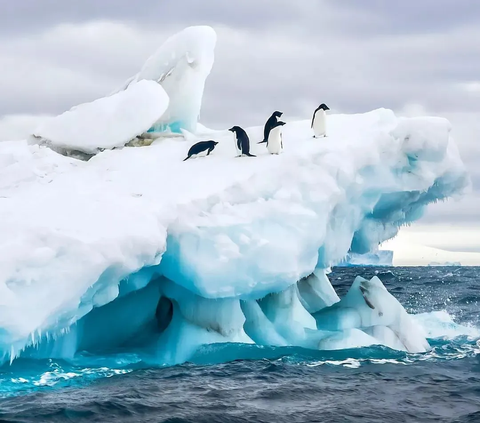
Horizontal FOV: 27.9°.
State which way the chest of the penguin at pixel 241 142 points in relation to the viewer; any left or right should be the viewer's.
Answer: facing to the left of the viewer

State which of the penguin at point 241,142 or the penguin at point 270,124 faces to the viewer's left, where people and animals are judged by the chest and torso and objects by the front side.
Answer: the penguin at point 241,142

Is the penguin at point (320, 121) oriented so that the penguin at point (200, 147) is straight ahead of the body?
no

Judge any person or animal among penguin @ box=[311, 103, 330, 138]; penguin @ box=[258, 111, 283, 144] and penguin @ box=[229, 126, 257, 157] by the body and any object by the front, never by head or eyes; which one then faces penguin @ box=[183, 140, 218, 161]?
penguin @ box=[229, 126, 257, 157]

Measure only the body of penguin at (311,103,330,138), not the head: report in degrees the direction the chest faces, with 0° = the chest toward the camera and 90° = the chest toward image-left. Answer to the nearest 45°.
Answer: approximately 315°

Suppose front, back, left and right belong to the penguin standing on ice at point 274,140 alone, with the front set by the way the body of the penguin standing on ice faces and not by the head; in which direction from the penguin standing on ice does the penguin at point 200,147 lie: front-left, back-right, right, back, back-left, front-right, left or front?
back-right

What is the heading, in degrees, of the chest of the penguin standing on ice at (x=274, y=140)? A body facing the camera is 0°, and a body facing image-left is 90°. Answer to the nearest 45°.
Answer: approximately 315°

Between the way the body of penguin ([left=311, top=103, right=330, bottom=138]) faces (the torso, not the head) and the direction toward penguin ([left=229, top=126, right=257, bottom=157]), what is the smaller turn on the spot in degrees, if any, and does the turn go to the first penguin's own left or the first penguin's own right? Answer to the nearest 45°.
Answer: approximately 90° to the first penguin's own right

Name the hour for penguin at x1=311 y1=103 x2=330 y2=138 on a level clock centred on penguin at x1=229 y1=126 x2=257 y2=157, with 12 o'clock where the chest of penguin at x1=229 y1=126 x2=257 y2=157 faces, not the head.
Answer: penguin at x1=311 y1=103 x2=330 y2=138 is roughly at 5 o'clock from penguin at x1=229 y1=126 x2=257 y2=157.

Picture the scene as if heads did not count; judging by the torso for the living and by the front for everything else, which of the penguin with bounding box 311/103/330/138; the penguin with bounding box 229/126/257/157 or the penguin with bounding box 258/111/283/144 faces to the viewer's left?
the penguin with bounding box 229/126/257/157

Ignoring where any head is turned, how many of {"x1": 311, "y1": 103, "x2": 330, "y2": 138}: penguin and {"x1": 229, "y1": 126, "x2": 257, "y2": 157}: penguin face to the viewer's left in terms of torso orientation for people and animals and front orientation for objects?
1

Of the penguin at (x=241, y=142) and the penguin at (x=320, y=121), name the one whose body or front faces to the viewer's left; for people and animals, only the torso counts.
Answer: the penguin at (x=241, y=142)

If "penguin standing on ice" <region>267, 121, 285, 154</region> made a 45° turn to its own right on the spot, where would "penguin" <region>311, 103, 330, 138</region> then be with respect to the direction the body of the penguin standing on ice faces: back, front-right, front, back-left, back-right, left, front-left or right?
back-left
